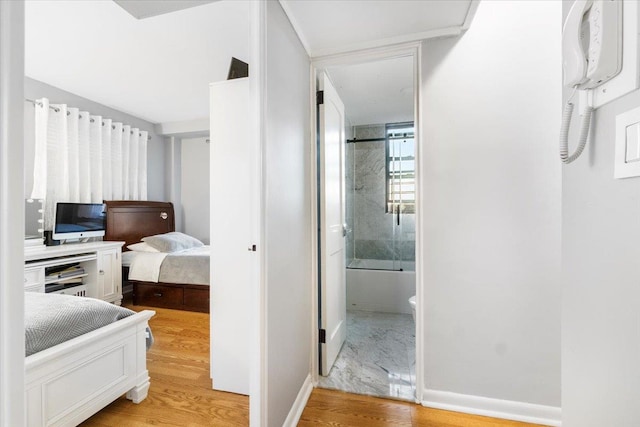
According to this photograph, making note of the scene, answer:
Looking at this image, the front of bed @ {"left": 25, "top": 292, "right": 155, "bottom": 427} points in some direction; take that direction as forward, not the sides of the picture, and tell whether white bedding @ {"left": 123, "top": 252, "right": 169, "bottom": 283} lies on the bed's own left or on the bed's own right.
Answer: on the bed's own left

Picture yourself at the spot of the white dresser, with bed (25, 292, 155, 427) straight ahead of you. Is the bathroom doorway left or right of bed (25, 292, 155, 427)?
left

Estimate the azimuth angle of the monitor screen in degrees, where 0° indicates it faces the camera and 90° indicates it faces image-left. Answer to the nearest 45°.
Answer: approximately 0°

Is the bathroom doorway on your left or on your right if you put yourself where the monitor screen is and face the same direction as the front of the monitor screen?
on your left

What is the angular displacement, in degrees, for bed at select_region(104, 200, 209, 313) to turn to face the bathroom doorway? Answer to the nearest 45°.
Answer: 0° — it already faces it

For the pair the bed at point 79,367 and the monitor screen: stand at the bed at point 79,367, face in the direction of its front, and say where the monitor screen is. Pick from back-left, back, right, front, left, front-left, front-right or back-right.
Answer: back-left

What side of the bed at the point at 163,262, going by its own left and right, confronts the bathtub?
front

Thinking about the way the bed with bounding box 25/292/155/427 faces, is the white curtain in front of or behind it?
behind

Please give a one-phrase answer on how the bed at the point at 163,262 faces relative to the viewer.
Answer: facing the viewer and to the right of the viewer

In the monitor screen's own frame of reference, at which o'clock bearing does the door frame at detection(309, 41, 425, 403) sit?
The door frame is roughly at 11 o'clock from the monitor screen.
